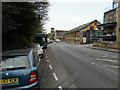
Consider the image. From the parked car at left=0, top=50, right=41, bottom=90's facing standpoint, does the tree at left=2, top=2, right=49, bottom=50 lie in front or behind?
in front

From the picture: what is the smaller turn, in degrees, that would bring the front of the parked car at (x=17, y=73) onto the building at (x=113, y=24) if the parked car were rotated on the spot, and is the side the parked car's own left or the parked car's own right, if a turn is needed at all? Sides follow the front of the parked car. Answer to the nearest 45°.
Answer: approximately 45° to the parked car's own right

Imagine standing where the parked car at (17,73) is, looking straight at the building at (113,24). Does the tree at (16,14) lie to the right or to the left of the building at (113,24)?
left

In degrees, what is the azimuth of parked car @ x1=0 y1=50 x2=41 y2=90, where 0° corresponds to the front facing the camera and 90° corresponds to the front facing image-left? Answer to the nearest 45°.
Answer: approximately 180°

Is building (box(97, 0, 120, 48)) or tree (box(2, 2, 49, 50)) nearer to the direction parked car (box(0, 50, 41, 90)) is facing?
the tree
